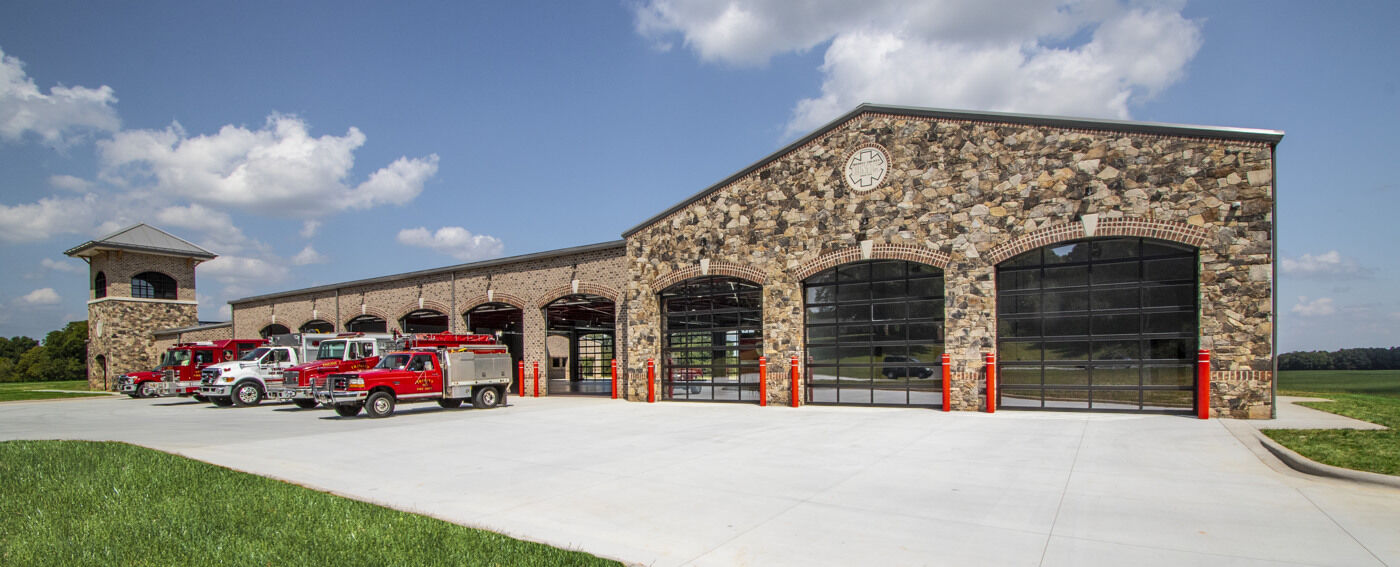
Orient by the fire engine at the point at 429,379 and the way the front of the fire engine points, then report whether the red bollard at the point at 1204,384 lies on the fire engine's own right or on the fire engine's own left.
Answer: on the fire engine's own left

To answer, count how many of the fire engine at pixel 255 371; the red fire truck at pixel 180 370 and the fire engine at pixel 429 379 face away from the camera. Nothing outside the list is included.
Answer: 0

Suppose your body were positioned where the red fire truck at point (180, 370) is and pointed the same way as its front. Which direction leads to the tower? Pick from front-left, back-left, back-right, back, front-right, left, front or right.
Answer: back-right

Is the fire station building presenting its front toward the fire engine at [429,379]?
no

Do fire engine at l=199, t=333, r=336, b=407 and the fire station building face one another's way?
no

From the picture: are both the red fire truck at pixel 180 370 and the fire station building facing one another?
no

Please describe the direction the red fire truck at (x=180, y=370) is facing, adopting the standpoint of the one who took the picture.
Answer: facing the viewer and to the left of the viewer

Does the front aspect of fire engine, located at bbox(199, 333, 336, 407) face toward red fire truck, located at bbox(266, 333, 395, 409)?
no

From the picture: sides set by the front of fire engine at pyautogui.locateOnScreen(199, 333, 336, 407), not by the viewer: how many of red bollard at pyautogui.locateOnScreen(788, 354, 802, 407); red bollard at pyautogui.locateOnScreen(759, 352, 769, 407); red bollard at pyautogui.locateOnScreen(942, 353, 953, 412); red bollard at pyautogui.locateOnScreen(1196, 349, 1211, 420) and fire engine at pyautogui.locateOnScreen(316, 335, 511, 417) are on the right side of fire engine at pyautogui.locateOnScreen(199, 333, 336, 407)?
0

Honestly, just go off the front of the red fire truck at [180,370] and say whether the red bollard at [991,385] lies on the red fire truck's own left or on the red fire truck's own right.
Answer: on the red fire truck's own left

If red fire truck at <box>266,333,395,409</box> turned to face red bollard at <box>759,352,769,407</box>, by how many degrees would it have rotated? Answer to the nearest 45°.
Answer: approximately 90° to its left

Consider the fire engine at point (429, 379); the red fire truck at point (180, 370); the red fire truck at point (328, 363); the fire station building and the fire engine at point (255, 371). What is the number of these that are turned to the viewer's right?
0

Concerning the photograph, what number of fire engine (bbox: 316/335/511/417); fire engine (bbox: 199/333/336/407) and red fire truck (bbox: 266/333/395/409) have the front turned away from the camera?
0

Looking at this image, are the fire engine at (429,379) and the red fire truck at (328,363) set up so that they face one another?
no

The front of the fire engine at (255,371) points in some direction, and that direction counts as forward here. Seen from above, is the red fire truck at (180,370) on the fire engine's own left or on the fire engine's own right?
on the fire engine's own right

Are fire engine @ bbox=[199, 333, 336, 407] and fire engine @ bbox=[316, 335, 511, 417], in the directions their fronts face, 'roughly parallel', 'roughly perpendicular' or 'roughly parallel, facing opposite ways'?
roughly parallel

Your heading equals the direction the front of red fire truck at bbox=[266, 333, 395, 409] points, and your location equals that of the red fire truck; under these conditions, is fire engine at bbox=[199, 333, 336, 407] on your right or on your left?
on your right

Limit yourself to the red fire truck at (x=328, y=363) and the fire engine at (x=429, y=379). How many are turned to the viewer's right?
0

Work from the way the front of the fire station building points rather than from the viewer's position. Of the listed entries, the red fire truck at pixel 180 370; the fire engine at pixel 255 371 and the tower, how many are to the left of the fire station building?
0
